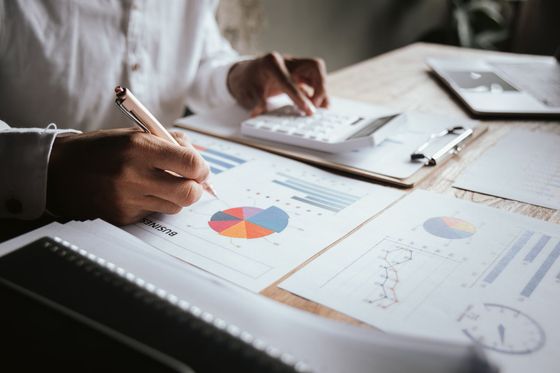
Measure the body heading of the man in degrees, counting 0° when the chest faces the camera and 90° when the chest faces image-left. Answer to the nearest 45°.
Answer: approximately 315°

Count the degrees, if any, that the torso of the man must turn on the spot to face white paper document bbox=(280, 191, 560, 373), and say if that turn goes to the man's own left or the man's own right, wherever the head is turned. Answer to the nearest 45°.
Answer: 0° — they already face it

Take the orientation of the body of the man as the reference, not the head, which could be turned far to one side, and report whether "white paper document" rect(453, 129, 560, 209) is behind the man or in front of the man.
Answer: in front

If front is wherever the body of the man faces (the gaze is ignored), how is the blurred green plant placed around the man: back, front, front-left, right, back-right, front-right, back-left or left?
left
